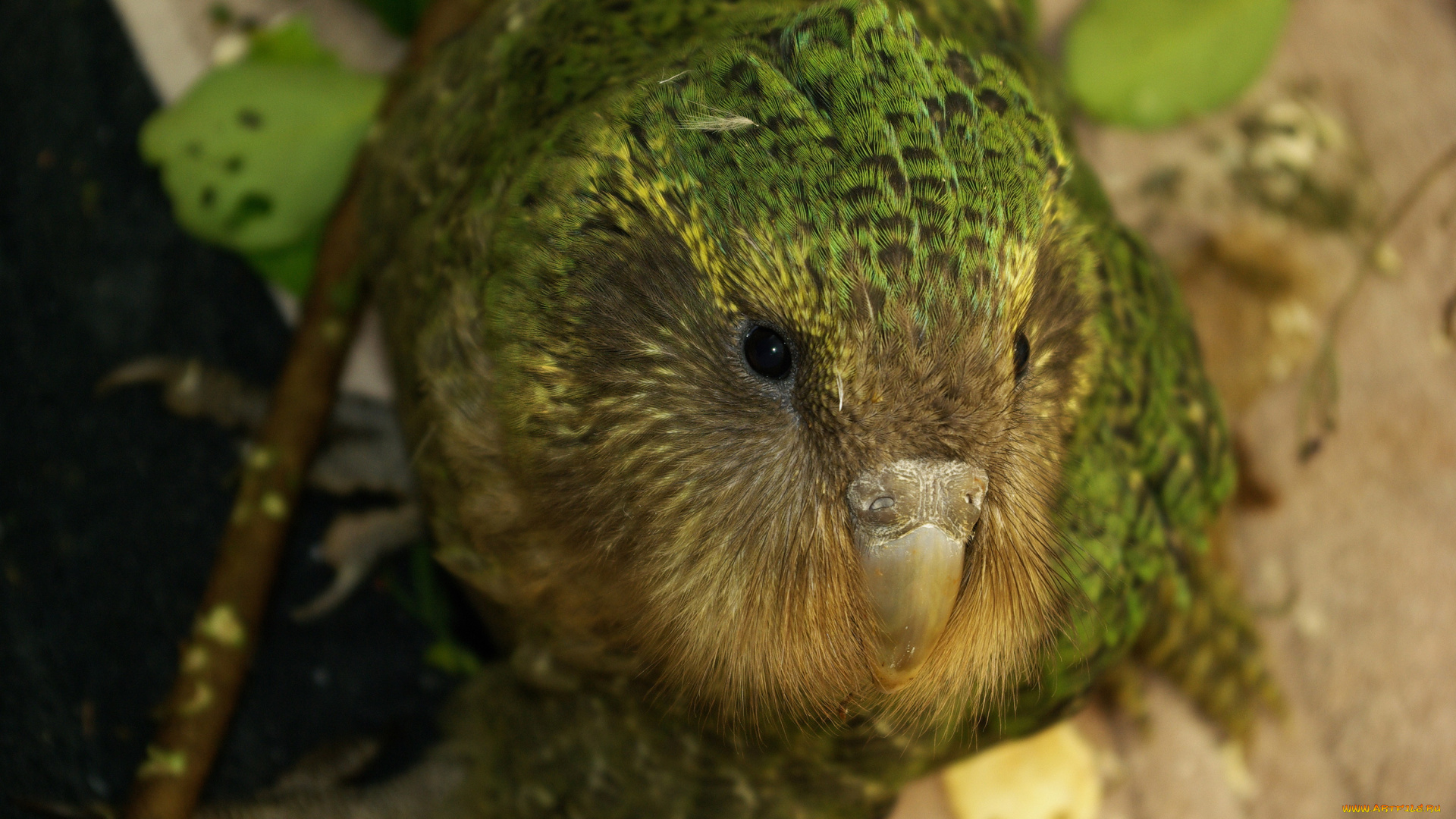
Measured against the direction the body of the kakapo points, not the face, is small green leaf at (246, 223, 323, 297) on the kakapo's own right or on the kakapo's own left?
on the kakapo's own right

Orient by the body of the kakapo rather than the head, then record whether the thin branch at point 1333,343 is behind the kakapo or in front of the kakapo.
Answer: behind

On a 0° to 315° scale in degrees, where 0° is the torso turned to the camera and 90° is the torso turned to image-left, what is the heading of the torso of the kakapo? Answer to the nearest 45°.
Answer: approximately 0°

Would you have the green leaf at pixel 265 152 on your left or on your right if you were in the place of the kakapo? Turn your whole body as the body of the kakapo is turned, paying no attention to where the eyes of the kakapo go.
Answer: on your right

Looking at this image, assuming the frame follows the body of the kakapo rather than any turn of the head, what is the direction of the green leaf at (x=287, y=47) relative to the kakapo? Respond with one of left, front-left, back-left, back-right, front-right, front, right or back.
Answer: back-right

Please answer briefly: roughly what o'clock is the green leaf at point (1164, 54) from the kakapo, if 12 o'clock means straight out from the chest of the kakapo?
The green leaf is roughly at 6 o'clock from the kakapo.
